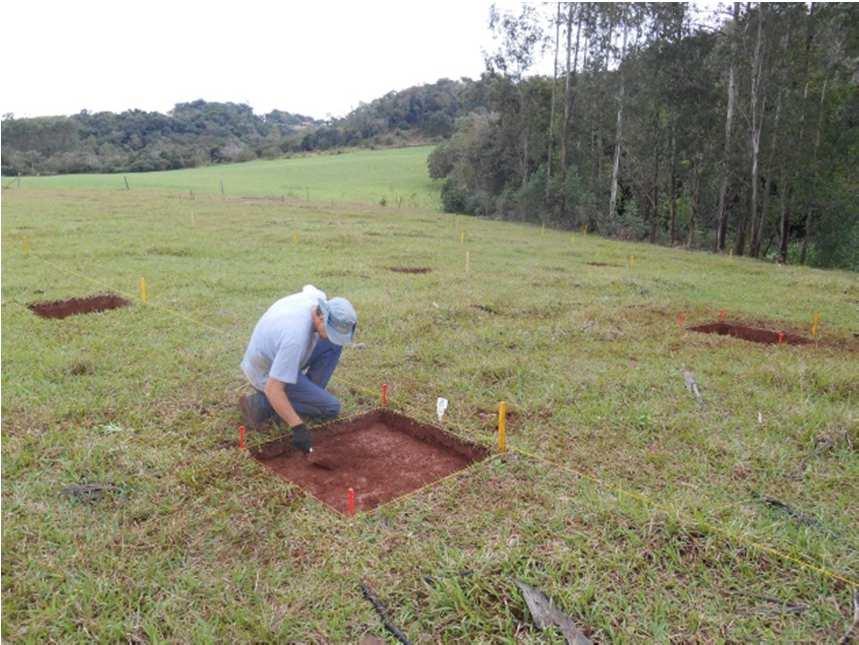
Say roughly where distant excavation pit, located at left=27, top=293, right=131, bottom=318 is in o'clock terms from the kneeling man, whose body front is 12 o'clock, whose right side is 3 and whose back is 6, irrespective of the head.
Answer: The distant excavation pit is roughly at 8 o'clock from the kneeling man.

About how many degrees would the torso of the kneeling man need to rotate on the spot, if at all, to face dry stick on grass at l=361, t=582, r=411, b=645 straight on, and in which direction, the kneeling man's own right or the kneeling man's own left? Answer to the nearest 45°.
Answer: approximately 90° to the kneeling man's own right

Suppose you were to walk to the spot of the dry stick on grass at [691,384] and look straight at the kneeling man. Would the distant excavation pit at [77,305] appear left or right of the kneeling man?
right

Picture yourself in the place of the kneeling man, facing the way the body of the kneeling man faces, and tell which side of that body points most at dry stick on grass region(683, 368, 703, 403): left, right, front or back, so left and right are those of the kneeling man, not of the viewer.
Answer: front

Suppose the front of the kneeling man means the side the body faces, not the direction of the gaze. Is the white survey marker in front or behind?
in front

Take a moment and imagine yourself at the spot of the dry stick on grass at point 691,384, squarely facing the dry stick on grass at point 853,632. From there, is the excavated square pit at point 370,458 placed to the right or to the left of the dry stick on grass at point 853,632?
right

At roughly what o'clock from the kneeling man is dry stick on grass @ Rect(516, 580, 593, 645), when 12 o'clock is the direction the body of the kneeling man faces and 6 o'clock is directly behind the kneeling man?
The dry stick on grass is roughly at 2 o'clock from the kneeling man.

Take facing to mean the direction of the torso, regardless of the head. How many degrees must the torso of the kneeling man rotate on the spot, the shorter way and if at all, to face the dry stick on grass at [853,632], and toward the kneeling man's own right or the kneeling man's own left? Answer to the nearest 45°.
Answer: approximately 45° to the kneeling man's own right

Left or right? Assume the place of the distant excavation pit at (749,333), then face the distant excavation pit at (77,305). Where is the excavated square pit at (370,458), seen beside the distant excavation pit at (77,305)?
left

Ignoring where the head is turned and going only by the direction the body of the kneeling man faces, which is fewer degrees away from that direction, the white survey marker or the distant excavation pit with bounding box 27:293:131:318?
the white survey marker

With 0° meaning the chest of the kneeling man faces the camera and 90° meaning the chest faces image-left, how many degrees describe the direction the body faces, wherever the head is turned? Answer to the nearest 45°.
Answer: approximately 270°
